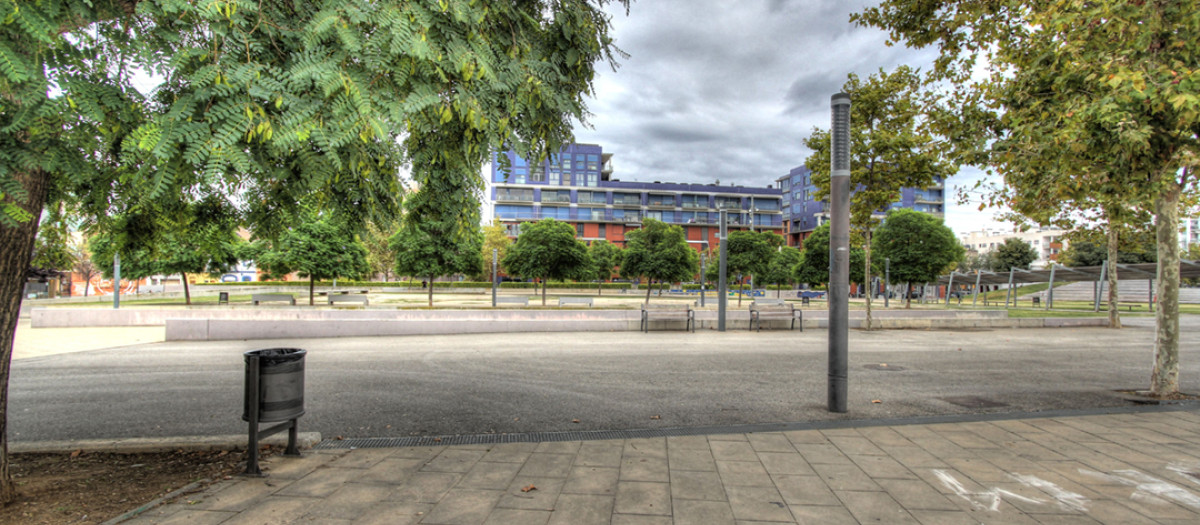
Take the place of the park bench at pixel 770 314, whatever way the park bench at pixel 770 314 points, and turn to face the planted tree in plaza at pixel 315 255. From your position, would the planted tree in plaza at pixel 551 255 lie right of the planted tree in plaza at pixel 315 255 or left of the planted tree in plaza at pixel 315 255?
right

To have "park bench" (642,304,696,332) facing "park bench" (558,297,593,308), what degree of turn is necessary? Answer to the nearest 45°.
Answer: approximately 135° to its right

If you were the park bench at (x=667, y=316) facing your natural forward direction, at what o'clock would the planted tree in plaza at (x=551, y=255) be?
The planted tree in plaza is roughly at 5 o'clock from the park bench.

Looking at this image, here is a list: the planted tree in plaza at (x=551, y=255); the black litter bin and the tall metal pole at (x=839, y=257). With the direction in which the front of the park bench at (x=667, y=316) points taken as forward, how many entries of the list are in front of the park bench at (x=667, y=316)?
2

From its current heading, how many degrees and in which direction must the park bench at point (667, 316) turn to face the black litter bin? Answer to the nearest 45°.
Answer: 0° — it already faces it

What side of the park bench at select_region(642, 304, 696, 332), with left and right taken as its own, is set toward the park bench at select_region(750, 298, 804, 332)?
left

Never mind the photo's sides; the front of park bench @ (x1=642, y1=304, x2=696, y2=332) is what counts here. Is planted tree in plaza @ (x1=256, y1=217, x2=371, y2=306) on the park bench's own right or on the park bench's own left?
on the park bench's own right

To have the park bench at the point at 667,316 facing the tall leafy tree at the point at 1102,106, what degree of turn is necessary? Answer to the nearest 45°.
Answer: approximately 45° to its left

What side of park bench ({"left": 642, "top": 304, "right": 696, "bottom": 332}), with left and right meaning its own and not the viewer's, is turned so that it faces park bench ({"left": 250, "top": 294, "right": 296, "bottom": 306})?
right

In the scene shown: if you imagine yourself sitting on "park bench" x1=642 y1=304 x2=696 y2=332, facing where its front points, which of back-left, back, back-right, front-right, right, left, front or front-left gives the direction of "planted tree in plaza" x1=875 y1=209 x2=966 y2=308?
back-left

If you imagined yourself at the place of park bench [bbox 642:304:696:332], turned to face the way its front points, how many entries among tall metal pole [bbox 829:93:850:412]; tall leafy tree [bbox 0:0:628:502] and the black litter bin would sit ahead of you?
3

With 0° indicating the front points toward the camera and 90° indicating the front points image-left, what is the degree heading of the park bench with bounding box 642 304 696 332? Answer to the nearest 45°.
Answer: approximately 0°

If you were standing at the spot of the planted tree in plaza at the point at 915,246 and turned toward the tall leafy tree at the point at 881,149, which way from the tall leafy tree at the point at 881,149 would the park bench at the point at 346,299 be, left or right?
right

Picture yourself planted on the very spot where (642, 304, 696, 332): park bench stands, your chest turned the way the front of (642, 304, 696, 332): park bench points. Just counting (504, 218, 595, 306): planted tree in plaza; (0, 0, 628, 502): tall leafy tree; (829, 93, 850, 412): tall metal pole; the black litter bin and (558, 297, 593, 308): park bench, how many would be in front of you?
3
